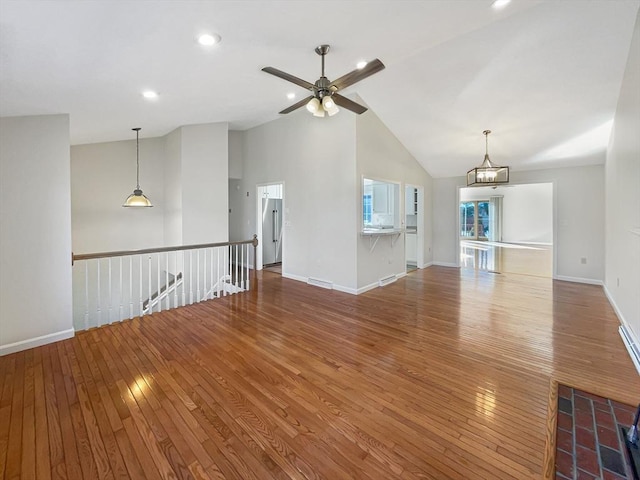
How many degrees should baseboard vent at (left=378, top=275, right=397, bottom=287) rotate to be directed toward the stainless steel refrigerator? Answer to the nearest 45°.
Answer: approximately 180°

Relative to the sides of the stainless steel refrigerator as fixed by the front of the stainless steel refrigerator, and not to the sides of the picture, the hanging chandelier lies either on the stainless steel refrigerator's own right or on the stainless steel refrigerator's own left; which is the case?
on the stainless steel refrigerator's own left

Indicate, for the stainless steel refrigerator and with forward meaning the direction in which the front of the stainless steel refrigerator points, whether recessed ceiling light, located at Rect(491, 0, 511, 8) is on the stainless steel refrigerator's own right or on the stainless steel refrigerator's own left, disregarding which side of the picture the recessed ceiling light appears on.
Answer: on the stainless steel refrigerator's own left

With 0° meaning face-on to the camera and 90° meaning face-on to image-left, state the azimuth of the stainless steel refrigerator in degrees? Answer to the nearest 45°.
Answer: approximately 45°

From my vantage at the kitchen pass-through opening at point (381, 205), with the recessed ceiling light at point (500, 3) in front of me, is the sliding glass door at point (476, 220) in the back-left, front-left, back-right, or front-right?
back-left

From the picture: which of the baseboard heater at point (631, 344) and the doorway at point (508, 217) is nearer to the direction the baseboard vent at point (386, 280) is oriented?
the baseboard heater
